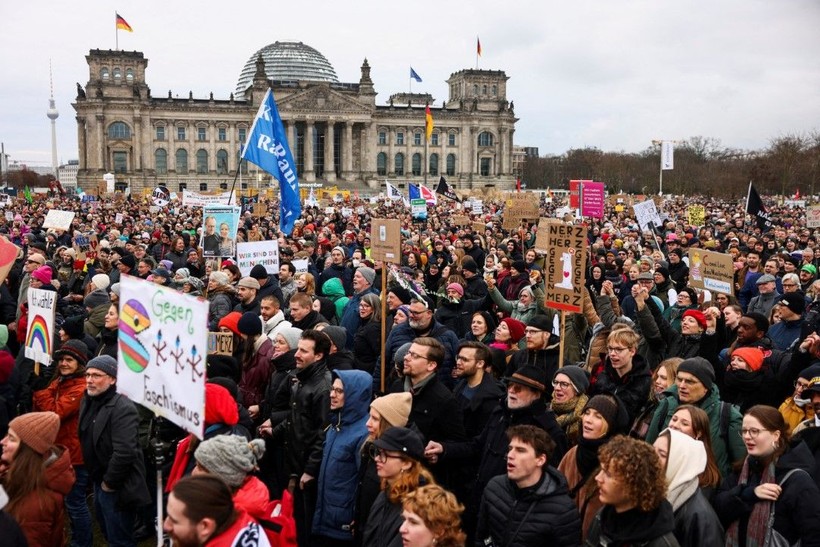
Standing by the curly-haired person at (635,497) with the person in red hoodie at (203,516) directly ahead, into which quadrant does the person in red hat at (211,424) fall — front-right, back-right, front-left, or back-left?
front-right

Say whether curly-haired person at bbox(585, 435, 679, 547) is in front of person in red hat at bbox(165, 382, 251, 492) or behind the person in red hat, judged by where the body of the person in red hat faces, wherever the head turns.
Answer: behind

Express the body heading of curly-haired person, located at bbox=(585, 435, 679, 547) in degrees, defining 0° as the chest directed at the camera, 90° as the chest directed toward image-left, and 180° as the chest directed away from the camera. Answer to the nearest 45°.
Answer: approximately 90°
